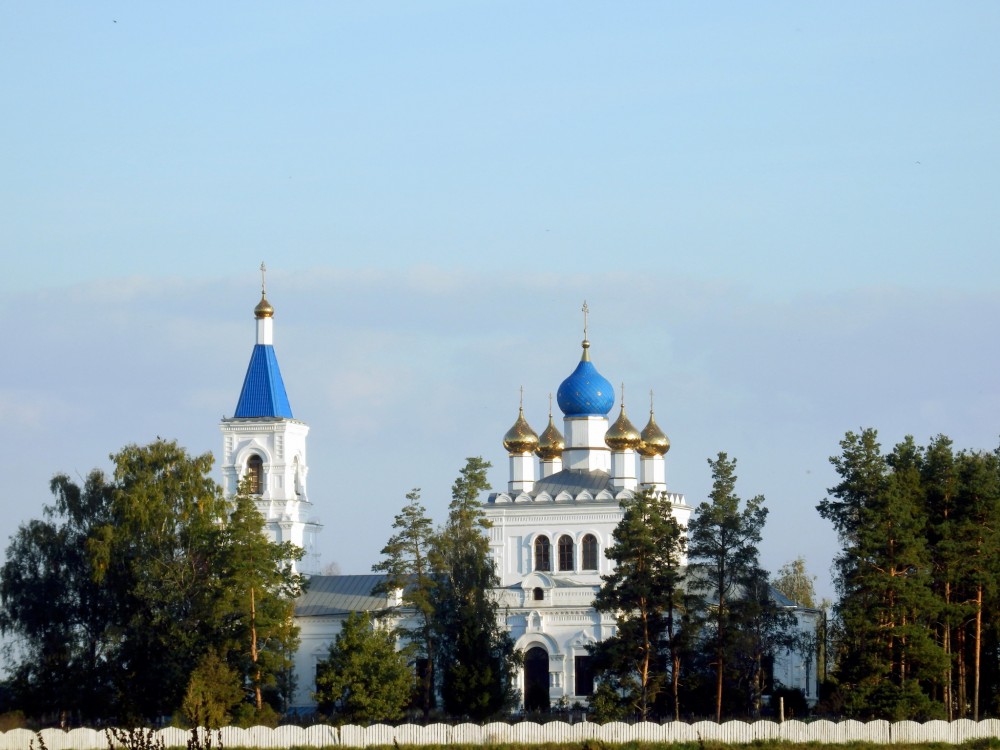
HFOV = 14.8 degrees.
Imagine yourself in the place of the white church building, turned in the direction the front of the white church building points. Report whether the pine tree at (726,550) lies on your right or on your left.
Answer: on your left
